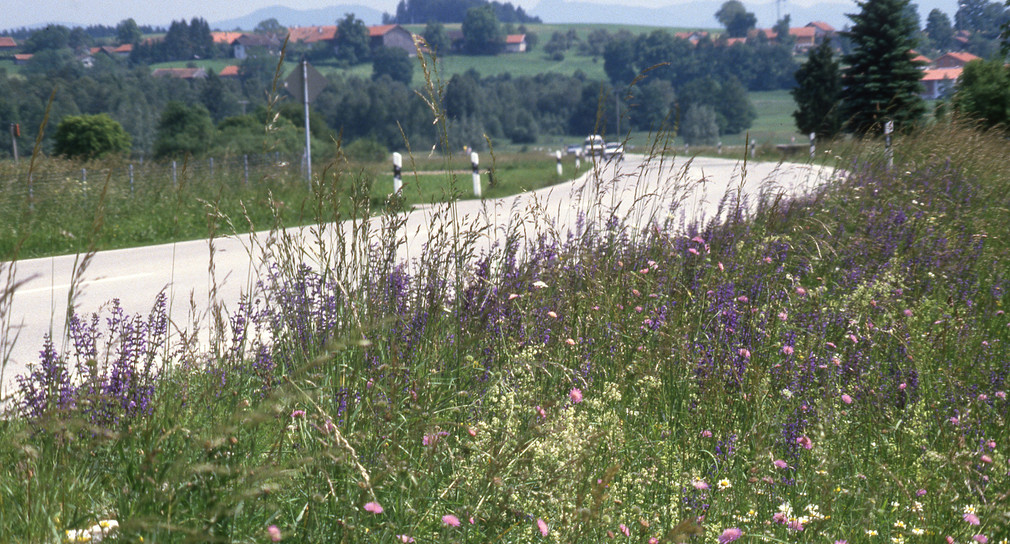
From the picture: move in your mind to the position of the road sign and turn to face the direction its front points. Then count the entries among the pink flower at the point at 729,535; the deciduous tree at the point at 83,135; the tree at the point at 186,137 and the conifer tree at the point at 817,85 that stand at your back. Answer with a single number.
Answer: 1

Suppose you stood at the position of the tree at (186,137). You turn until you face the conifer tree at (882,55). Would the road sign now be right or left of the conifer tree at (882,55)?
right

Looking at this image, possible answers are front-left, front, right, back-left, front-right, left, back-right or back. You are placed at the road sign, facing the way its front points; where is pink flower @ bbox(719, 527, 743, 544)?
back

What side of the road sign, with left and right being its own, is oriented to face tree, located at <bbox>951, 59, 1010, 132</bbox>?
right

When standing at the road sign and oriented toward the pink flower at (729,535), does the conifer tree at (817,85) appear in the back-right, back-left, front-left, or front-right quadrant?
back-left

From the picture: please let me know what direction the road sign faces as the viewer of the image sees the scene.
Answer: facing away from the viewer

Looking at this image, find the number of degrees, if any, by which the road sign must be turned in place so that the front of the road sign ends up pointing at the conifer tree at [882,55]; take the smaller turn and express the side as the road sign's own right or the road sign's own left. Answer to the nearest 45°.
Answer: approximately 45° to the road sign's own right

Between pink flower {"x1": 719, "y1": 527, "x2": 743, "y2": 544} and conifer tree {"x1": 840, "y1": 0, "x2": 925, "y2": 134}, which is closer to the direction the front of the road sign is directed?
the conifer tree

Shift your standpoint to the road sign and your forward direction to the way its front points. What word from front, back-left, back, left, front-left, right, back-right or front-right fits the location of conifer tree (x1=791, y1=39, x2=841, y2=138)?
front-right

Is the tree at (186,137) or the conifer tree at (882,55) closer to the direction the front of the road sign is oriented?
the tree

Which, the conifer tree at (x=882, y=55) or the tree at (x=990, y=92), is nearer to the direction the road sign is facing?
the conifer tree
